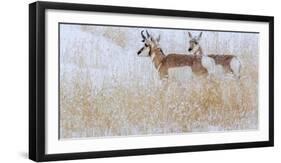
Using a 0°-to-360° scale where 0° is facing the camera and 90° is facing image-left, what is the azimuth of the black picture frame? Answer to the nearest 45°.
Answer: approximately 315°
